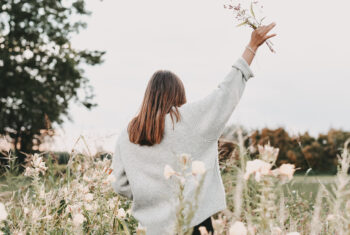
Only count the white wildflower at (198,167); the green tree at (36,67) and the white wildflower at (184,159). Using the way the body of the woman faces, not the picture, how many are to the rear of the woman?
2

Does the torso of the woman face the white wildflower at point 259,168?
no

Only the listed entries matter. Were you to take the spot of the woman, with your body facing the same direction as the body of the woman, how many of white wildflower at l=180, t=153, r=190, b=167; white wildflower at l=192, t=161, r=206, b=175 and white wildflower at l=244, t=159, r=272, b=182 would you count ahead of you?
0

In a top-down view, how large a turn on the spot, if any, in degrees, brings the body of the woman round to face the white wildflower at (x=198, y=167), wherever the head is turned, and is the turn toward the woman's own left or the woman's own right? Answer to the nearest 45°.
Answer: approximately 180°

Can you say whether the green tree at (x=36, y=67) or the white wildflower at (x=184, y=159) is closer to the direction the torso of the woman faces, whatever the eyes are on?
the green tree

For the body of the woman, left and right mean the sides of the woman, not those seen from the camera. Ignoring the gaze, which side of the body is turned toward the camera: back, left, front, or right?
back

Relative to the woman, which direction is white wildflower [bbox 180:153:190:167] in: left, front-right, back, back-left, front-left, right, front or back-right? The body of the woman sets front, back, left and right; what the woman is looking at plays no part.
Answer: back

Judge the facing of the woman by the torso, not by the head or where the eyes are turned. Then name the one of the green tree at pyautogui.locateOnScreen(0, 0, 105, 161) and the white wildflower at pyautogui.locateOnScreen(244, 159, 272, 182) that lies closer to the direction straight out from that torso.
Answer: the green tree

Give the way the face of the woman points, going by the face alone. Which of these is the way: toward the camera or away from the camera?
away from the camera
